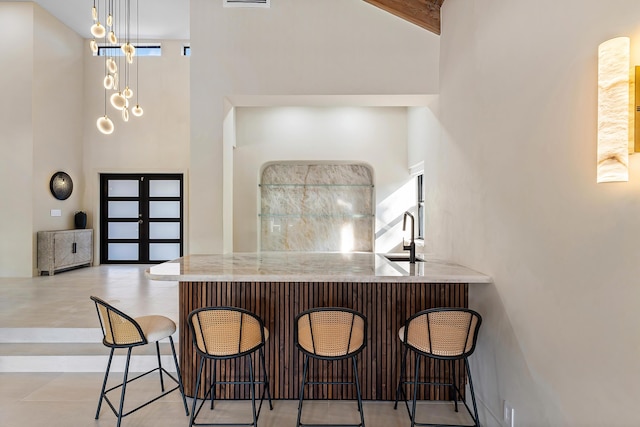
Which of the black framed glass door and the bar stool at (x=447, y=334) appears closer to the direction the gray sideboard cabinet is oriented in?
the bar stool

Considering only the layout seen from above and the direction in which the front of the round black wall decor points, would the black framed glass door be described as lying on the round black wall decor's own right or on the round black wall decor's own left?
on the round black wall decor's own left

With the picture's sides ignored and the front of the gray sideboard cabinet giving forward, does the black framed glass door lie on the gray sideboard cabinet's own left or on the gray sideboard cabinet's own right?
on the gray sideboard cabinet's own left

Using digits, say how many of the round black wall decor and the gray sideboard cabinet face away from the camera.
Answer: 0

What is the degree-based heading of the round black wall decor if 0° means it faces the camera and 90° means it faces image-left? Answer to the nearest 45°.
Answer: approximately 315°

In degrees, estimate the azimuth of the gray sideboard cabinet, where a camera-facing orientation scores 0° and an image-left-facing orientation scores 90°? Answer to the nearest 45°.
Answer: approximately 315°

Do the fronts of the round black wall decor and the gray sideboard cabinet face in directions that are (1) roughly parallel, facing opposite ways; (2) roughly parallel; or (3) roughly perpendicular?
roughly parallel
